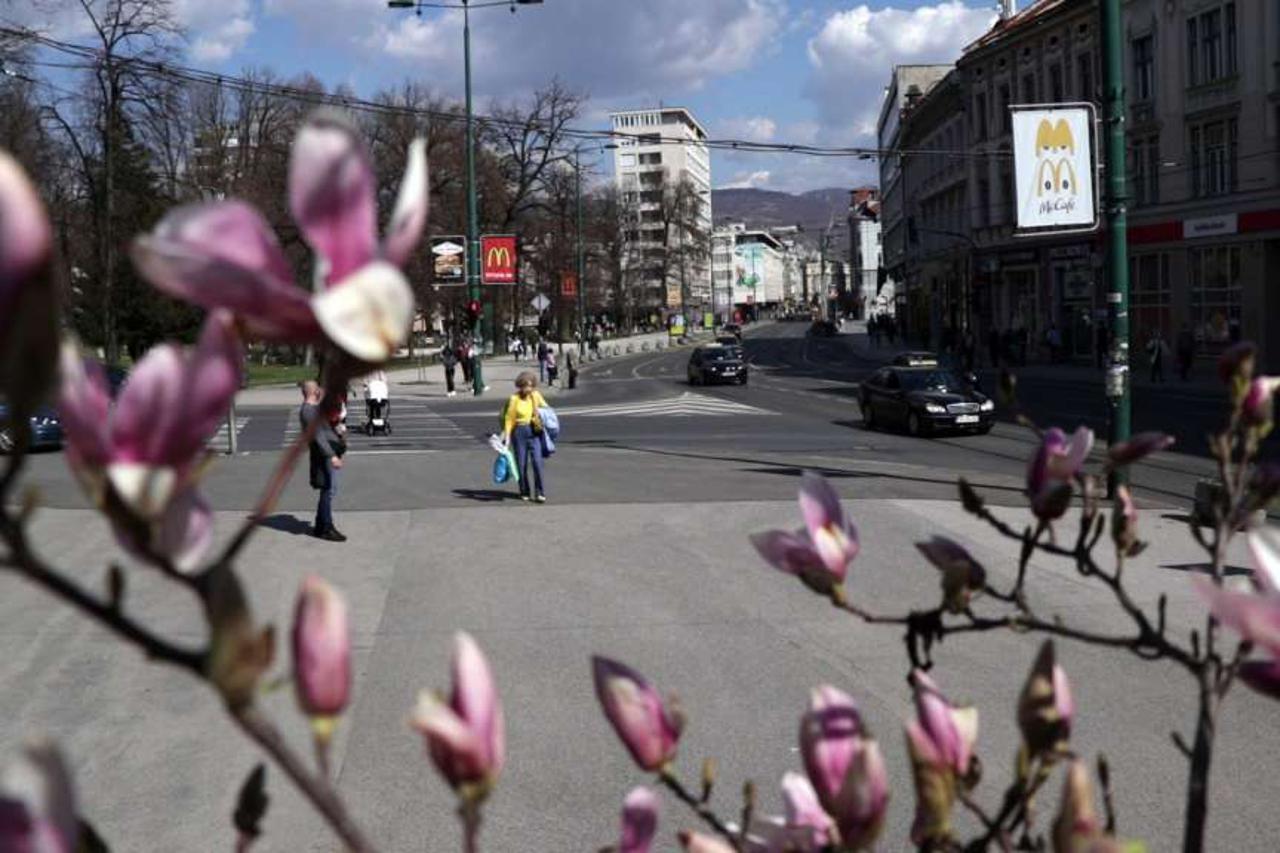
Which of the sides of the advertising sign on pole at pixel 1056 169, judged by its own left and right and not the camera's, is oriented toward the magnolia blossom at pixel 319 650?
front

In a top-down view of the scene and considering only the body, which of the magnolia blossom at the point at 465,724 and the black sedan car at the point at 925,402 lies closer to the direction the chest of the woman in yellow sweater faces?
the magnolia blossom

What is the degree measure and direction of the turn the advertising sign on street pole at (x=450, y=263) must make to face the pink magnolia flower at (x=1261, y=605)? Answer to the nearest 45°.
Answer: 0° — it already faces it

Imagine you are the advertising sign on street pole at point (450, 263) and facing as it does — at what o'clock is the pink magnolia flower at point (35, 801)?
The pink magnolia flower is roughly at 12 o'clock from the advertising sign on street pole.

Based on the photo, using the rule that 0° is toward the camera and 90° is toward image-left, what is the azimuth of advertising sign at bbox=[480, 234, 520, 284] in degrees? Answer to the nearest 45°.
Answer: approximately 0°

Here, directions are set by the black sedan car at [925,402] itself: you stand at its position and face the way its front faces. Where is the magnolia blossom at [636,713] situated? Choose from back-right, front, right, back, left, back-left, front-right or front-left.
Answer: front-right

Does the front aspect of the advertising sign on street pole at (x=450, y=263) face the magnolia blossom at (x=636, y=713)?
yes
